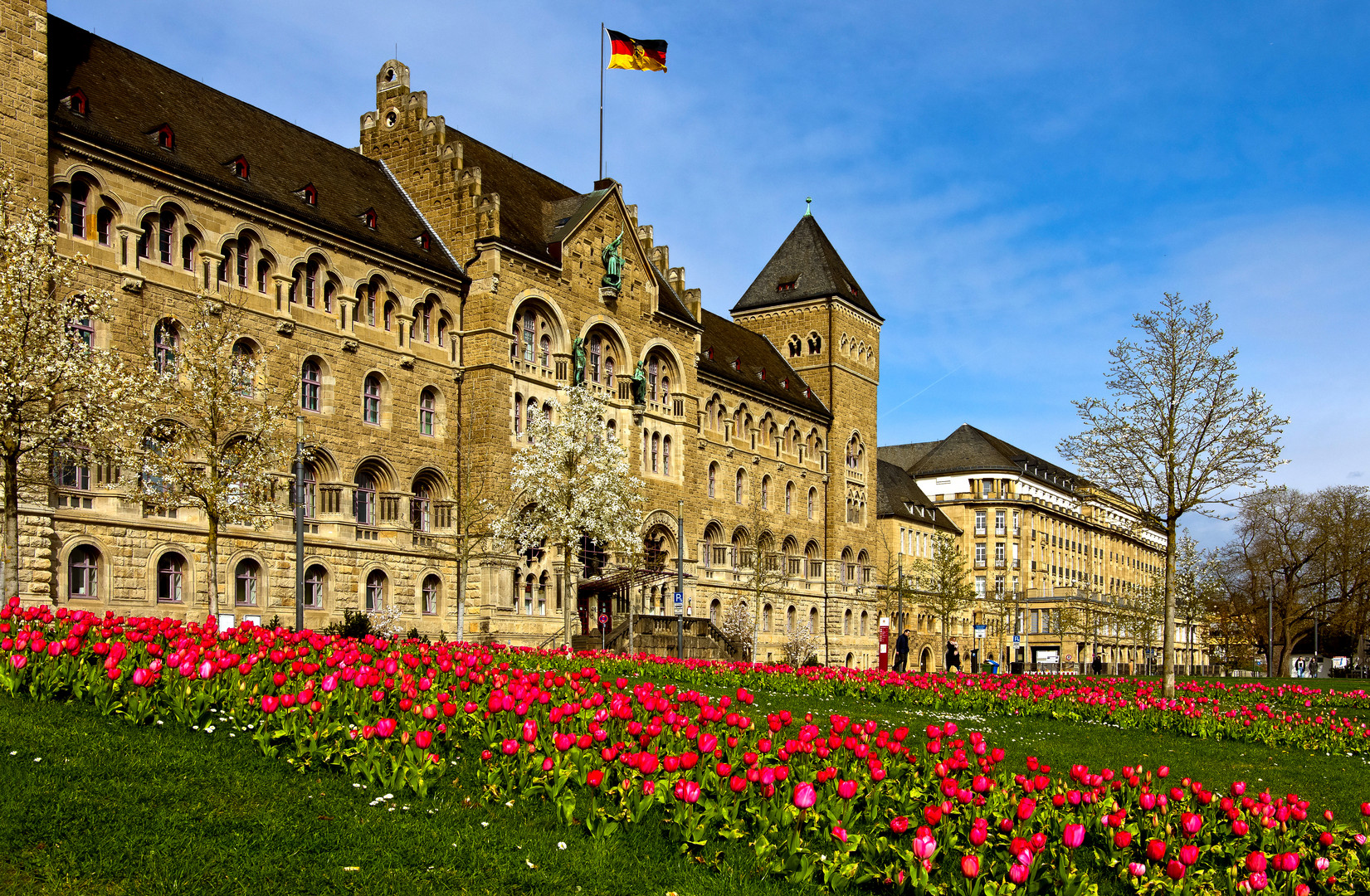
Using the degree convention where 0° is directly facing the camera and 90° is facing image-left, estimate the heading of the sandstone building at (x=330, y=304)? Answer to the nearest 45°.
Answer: approximately 315°

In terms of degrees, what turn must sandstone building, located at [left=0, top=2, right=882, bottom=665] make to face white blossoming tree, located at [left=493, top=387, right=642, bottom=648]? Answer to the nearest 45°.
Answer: approximately 45° to its left

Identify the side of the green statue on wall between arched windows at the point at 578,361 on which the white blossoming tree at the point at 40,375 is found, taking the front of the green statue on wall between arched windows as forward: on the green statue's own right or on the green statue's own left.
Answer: on the green statue's own right

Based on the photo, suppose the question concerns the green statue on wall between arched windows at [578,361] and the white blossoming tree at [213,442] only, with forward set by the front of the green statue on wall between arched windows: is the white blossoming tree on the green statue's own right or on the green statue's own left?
on the green statue's own right

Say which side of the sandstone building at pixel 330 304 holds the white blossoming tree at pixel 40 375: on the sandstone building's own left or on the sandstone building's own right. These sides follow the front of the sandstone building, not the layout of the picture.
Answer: on the sandstone building's own right

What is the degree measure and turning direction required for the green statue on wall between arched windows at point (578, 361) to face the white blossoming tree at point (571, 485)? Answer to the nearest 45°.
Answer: approximately 45° to its right

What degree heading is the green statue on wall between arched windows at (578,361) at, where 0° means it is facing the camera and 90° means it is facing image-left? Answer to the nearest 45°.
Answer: approximately 315°
